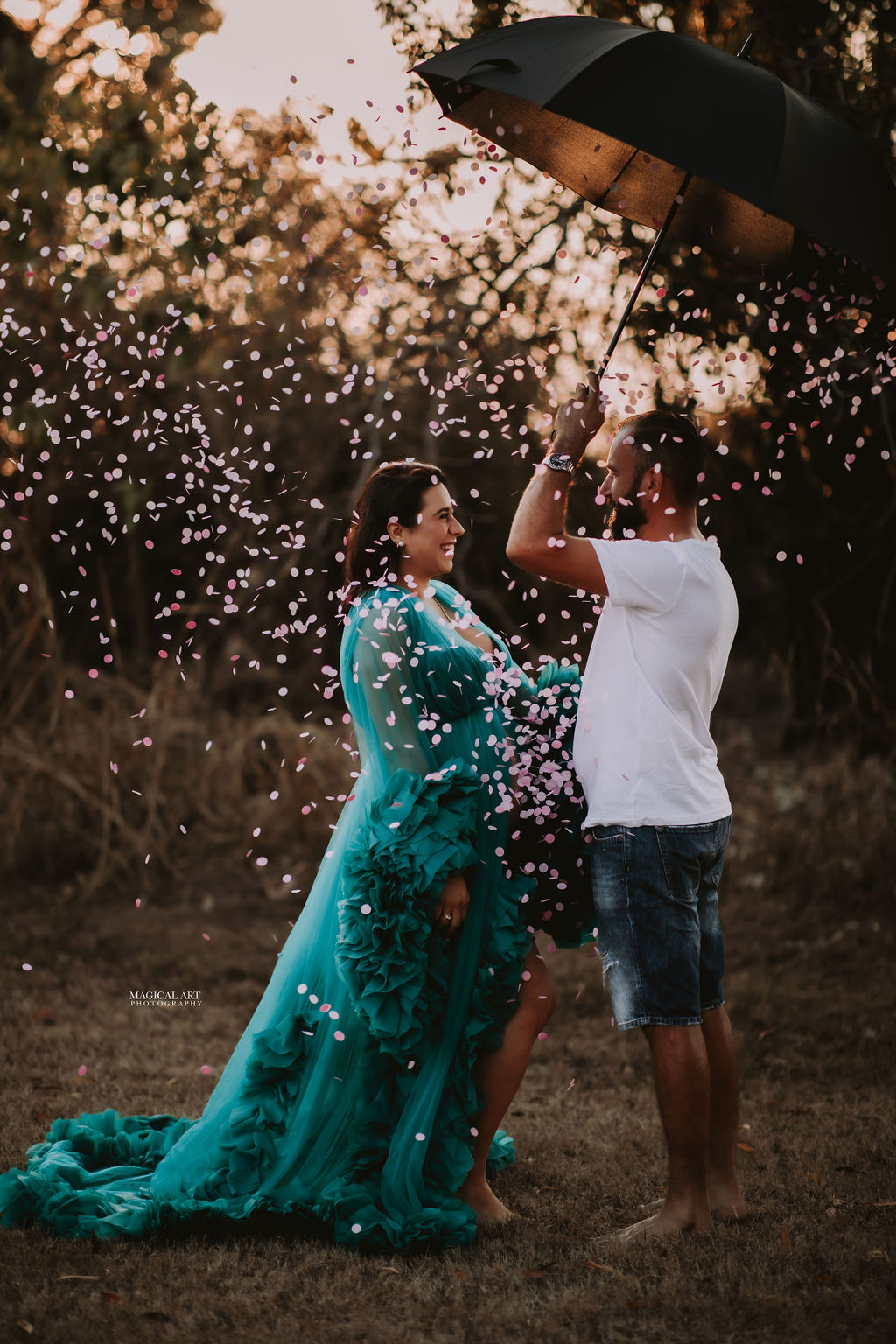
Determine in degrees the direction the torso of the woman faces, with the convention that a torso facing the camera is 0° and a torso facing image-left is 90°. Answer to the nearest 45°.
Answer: approximately 270°

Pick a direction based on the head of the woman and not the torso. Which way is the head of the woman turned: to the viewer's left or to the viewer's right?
to the viewer's right

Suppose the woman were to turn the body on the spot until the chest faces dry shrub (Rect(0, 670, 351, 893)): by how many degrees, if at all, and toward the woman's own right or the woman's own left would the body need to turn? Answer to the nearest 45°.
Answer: approximately 90° to the woman's own left

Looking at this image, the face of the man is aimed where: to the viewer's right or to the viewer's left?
to the viewer's left

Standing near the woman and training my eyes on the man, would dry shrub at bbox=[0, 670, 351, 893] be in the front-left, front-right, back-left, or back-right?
back-left

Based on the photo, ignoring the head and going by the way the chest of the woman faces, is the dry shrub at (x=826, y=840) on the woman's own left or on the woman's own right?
on the woman's own left
